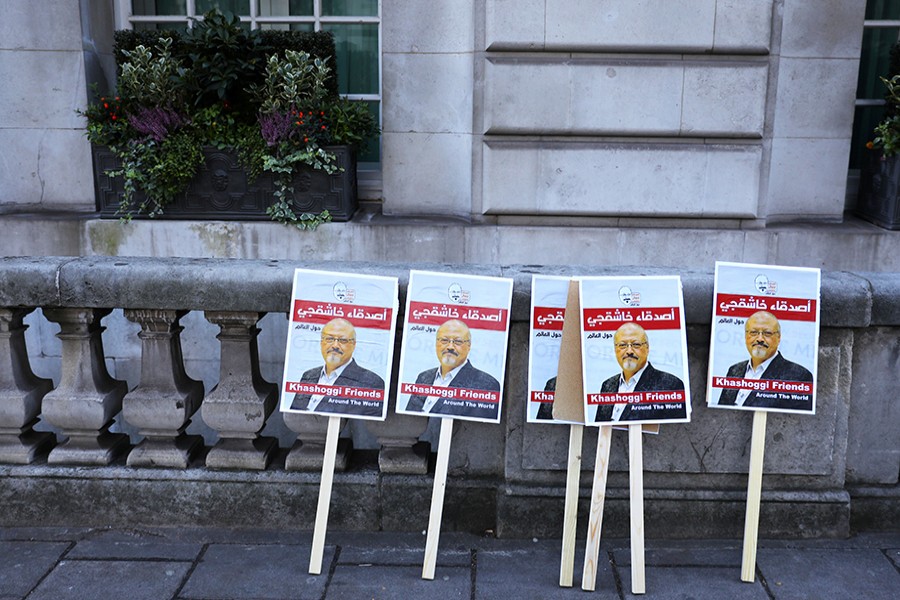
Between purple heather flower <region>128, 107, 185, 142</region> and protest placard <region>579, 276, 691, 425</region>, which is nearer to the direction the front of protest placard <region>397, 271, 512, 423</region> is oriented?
the protest placard

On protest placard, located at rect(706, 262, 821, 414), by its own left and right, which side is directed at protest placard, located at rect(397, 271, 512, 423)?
right

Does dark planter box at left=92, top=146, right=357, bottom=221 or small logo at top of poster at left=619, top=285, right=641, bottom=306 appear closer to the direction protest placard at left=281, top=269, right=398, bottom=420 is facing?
the small logo at top of poster

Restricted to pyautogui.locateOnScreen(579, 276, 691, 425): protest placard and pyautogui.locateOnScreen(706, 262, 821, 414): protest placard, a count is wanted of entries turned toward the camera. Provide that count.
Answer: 2
